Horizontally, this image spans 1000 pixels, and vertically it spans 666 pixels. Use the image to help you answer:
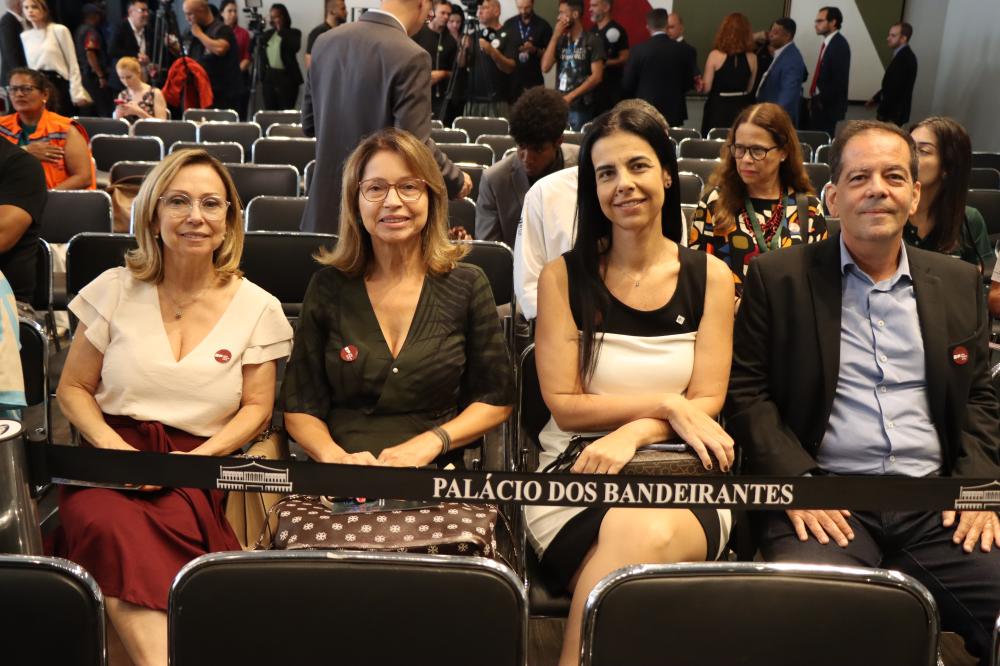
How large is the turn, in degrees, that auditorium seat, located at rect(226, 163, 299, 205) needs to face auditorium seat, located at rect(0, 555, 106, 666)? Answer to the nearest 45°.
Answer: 0° — it already faces it

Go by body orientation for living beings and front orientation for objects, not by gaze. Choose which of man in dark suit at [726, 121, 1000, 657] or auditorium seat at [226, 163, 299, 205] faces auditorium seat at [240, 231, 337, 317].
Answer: auditorium seat at [226, 163, 299, 205]

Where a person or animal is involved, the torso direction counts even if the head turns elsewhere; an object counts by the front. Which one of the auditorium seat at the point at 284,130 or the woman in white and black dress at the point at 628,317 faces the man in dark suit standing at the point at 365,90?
the auditorium seat

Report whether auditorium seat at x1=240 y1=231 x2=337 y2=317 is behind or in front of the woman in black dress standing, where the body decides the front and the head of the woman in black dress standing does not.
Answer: behind

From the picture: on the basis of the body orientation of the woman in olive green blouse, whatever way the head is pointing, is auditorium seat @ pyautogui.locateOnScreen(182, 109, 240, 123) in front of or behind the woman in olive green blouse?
behind

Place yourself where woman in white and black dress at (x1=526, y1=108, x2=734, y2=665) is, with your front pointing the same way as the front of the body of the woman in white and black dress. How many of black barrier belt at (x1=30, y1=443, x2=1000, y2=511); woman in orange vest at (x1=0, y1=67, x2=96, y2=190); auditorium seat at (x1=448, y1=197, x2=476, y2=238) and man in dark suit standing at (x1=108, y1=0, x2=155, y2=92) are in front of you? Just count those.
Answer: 1

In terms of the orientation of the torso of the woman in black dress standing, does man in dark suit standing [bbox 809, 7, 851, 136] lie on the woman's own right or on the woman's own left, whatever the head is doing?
on the woman's own right

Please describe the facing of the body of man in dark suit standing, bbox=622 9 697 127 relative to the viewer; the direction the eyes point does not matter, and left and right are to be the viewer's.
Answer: facing away from the viewer

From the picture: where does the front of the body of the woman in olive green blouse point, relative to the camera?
toward the camera

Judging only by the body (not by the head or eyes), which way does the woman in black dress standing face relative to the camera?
away from the camera

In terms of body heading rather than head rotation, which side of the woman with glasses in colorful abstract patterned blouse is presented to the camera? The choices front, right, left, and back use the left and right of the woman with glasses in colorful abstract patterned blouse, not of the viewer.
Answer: front

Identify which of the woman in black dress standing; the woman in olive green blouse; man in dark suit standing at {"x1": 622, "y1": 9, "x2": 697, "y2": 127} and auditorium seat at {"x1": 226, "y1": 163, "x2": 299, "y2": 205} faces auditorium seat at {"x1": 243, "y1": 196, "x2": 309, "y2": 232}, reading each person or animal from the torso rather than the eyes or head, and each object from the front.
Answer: auditorium seat at {"x1": 226, "y1": 163, "x2": 299, "y2": 205}

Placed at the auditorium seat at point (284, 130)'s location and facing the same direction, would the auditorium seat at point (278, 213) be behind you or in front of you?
in front

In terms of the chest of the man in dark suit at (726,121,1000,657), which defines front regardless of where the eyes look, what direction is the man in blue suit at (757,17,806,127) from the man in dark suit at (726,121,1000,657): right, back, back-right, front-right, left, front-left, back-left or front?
back
